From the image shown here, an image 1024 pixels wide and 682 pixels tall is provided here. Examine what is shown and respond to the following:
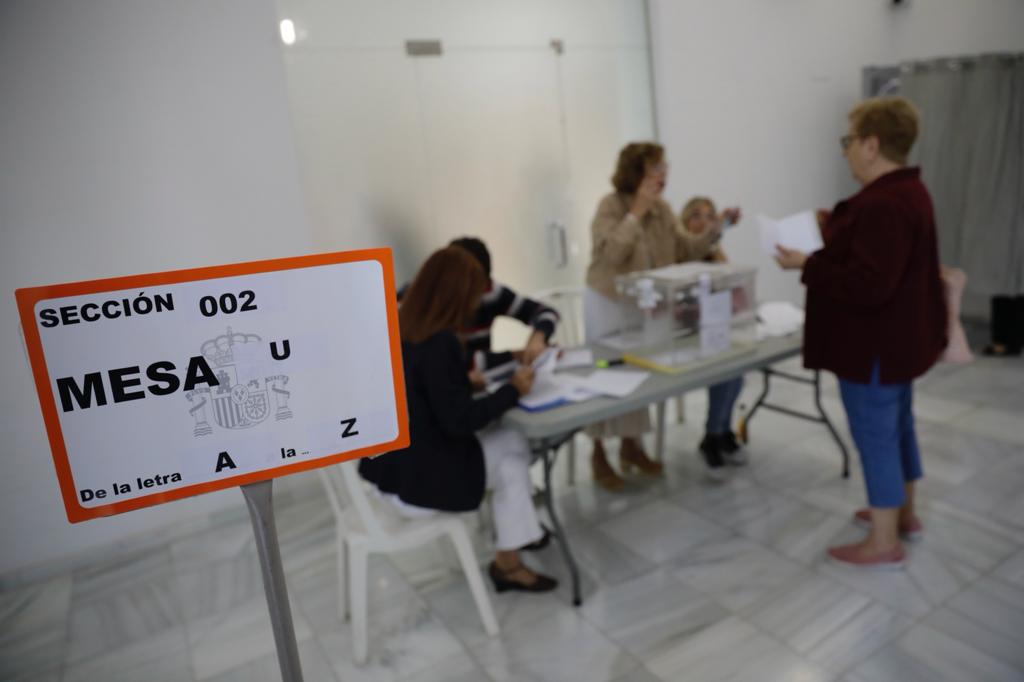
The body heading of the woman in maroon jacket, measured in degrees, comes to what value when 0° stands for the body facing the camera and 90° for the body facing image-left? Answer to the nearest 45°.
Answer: approximately 90°

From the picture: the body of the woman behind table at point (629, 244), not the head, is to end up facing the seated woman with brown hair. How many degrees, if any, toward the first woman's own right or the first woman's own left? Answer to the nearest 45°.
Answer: approximately 90° to the first woman's own right

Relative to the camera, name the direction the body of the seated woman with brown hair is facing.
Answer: to the viewer's right

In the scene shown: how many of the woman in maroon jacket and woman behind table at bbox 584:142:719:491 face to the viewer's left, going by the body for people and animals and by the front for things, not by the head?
1

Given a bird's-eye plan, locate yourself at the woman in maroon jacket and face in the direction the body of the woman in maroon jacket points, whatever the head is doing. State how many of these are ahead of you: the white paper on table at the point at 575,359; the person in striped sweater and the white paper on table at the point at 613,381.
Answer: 3

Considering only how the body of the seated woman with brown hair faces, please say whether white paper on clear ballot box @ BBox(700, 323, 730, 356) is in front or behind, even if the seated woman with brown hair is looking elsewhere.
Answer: in front

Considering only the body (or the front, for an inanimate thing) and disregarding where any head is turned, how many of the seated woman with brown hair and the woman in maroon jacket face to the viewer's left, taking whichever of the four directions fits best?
1

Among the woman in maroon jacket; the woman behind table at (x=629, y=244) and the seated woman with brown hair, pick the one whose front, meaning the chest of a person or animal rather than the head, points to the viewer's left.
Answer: the woman in maroon jacket

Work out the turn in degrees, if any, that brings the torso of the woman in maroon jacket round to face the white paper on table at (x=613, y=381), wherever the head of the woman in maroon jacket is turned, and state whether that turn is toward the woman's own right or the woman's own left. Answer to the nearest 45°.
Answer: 0° — they already face it

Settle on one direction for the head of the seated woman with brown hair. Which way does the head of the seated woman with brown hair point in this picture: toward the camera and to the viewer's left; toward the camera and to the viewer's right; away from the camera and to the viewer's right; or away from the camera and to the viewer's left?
away from the camera and to the viewer's right

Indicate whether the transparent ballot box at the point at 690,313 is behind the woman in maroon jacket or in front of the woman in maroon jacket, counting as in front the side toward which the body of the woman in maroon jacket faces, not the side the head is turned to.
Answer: in front
